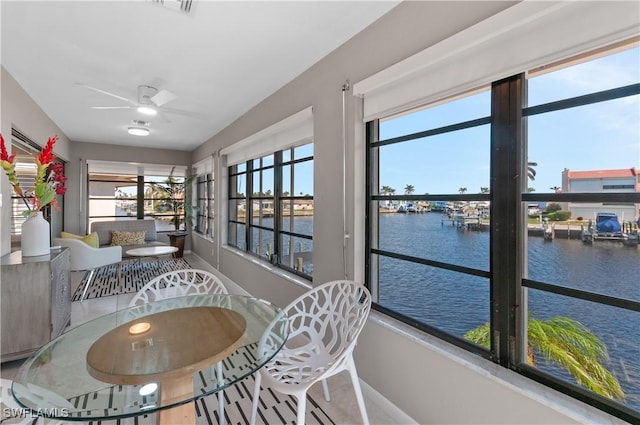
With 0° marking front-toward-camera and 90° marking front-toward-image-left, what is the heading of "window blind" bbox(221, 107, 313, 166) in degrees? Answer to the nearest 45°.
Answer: approximately 45°

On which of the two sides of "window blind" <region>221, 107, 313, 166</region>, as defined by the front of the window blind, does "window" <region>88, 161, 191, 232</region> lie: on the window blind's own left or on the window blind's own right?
on the window blind's own right

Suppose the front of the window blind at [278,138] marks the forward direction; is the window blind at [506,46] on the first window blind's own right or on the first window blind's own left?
on the first window blind's own left

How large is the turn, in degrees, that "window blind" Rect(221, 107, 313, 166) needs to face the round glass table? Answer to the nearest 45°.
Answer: approximately 45° to its left

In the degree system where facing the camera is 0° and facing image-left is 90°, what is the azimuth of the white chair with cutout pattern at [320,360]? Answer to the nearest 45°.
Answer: approximately 45°

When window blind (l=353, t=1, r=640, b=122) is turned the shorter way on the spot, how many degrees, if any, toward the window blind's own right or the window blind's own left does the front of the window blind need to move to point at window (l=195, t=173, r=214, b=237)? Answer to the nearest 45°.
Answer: approximately 90° to the window blind's own right
